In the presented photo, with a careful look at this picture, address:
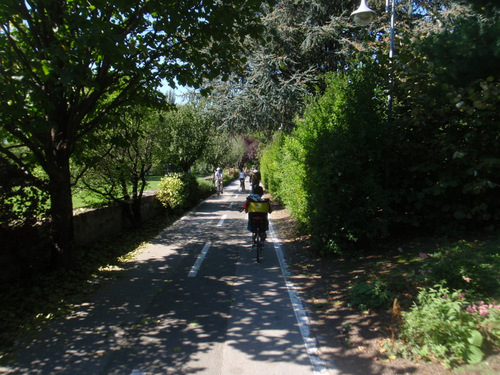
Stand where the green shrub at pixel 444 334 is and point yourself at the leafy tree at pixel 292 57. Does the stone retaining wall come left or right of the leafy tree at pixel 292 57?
left

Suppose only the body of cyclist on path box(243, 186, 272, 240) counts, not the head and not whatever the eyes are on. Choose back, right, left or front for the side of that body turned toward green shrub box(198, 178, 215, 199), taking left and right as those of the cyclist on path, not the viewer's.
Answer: front

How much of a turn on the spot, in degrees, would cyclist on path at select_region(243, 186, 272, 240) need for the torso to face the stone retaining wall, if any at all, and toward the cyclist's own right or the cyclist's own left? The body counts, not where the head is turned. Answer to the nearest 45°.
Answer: approximately 90° to the cyclist's own left

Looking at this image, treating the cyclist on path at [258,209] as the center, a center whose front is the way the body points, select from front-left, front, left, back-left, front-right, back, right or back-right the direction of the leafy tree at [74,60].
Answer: back-left

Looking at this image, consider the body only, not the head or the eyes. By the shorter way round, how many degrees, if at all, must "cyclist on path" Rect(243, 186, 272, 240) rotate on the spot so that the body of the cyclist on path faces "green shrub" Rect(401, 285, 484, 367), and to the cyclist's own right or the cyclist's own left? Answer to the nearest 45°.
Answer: approximately 180°

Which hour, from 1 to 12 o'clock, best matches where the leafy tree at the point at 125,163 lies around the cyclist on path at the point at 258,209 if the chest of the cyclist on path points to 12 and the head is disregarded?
The leafy tree is roughly at 10 o'clock from the cyclist on path.

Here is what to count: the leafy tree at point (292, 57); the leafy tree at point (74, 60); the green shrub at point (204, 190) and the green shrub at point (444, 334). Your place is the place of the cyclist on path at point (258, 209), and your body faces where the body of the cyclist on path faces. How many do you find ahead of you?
2

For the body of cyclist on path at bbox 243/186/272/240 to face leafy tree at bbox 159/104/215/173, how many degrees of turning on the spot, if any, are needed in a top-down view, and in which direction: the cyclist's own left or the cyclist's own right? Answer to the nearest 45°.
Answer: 0° — they already face it

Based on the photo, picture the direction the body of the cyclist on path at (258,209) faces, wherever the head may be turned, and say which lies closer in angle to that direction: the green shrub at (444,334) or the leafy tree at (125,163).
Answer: the leafy tree

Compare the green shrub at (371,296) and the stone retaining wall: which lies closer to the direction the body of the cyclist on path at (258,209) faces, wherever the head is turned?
the stone retaining wall

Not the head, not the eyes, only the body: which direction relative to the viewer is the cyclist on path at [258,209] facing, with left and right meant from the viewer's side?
facing away from the viewer
